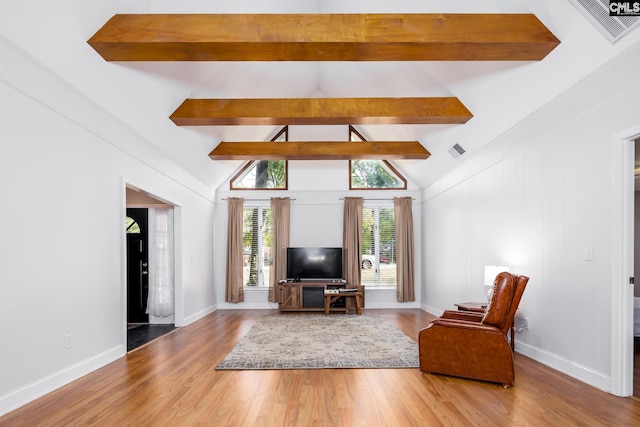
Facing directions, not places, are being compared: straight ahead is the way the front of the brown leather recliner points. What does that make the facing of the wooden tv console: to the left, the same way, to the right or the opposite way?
to the left

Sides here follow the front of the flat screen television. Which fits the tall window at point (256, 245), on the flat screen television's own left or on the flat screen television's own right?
on the flat screen television's own right

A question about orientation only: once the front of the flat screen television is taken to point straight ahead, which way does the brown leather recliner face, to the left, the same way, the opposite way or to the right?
to the right

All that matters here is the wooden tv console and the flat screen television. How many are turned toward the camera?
2

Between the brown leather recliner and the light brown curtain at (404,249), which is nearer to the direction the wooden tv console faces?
the brown leather recliner

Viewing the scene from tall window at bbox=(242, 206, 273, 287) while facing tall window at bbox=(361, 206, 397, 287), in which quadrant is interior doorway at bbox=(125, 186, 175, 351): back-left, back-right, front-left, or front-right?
back-right

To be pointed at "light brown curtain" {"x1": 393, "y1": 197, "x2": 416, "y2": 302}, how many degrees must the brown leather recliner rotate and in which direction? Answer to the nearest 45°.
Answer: approximately 90° to its right

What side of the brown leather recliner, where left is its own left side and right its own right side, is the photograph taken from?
left

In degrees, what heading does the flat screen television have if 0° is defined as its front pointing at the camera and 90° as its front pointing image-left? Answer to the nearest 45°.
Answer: approximately 0°
